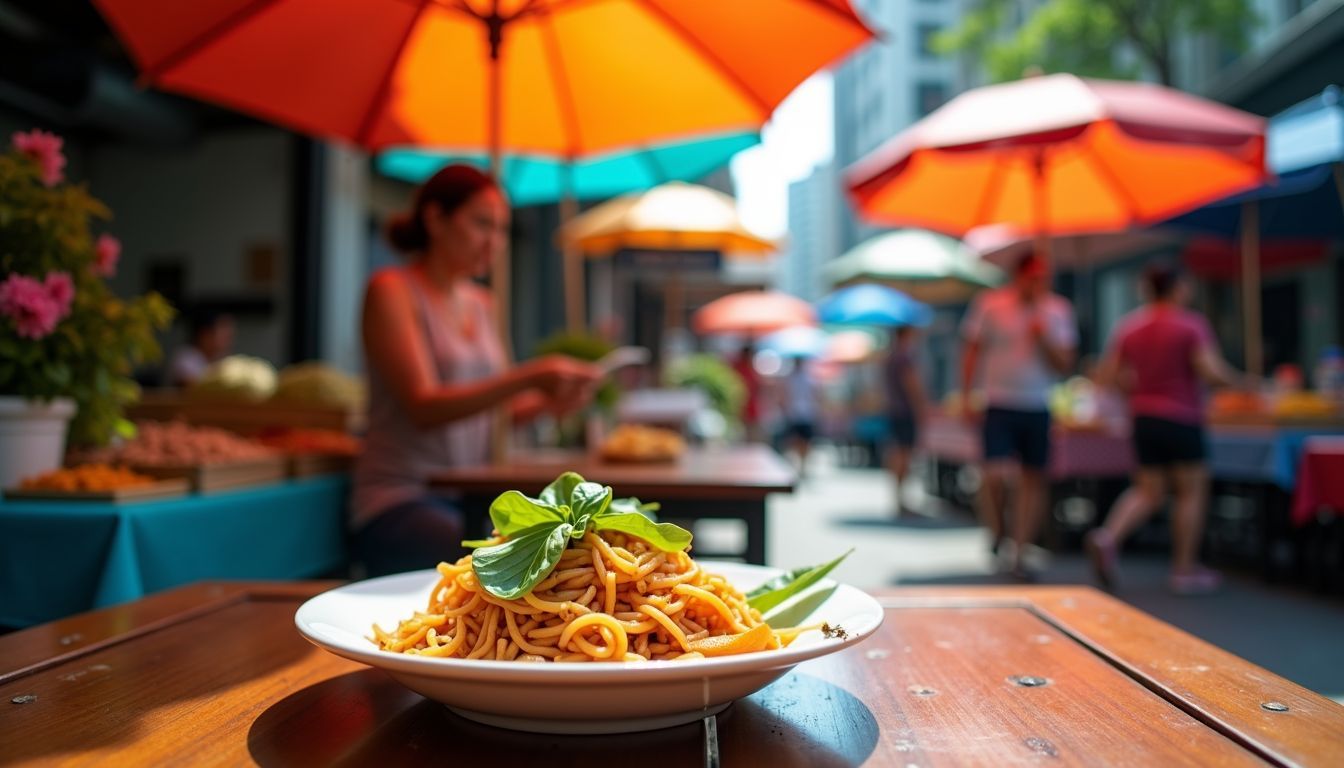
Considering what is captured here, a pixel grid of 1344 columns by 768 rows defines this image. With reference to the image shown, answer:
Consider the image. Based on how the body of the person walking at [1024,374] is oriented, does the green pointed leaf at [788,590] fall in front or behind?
in front

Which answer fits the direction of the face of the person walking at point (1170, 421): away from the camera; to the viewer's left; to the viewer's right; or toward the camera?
away from the camera

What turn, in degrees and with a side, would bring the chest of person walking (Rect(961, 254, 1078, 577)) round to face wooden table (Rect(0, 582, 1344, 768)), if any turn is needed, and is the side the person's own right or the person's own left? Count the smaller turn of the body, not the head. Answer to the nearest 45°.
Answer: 0° — they already face it

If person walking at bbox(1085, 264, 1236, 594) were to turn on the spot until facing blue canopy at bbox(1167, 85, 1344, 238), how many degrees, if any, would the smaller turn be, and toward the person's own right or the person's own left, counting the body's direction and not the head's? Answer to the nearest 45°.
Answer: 0° — they already face it

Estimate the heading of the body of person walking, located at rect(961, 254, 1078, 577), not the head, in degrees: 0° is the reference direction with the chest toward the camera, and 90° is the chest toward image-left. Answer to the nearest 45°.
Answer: approximately 0°

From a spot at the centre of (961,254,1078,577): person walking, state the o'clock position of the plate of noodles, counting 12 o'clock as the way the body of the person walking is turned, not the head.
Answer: The plate of noodles is roughly at 12 o'clock from the person walking.

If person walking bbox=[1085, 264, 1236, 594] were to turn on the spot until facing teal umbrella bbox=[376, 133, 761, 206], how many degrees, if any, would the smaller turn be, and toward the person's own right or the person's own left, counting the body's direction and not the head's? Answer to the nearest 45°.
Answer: approximately 180°

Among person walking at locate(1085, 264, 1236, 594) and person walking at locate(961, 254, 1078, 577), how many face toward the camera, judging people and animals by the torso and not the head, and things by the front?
1

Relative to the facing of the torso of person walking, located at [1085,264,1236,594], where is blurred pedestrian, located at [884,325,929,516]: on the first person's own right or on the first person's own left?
on the first person's own left

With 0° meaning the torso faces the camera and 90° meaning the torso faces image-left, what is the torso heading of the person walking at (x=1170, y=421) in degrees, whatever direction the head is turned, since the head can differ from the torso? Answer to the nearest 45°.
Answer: approximately 225°
